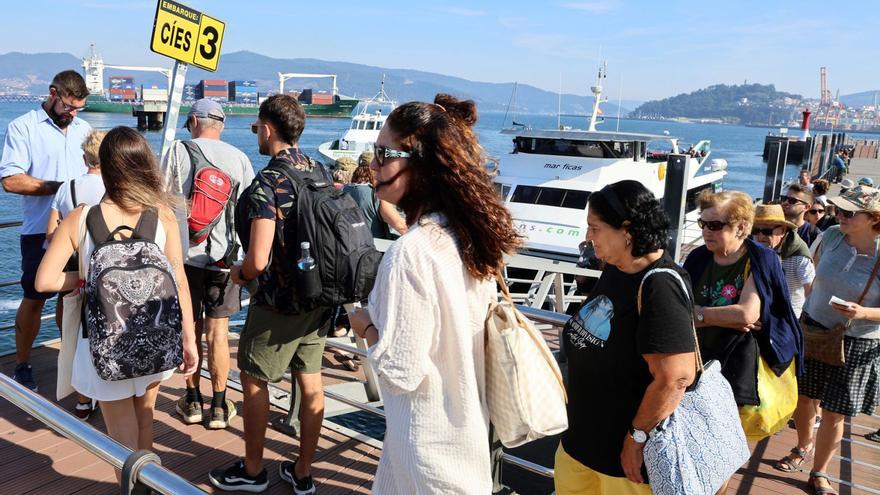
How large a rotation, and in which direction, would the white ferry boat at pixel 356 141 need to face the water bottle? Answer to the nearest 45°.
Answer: approximately 45° to its left

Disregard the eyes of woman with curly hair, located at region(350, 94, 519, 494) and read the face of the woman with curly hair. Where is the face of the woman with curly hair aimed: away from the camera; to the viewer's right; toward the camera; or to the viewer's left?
to the viewer's left

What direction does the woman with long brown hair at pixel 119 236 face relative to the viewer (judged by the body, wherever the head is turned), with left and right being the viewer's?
facing away from the viewer

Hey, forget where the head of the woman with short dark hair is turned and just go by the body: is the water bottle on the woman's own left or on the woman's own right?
on the woman's own right

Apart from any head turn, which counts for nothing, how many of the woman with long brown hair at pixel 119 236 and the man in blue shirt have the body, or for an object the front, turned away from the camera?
1

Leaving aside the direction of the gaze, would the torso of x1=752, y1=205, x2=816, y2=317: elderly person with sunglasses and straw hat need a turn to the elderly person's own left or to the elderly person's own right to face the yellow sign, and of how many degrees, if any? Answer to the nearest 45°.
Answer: approximately 45° to the elderly person's own right
